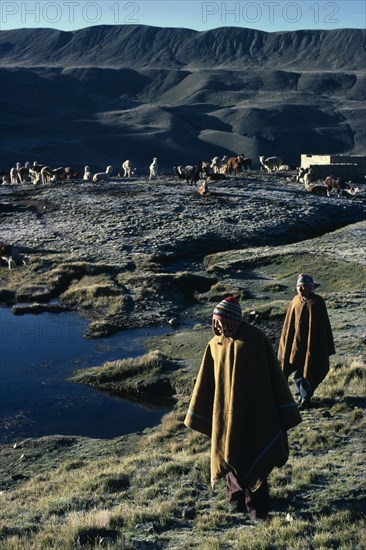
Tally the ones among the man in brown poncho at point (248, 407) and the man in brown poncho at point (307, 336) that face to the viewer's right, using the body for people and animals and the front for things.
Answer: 0

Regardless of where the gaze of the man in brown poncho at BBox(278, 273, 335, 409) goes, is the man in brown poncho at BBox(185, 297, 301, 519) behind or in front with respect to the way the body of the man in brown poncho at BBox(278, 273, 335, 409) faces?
in front

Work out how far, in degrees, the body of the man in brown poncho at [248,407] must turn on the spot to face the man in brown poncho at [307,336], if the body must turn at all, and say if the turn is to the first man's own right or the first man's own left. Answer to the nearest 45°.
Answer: approximately 135° to the first man's own right

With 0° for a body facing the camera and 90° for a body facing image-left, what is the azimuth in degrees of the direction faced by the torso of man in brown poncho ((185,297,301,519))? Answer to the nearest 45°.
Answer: approximately 45°

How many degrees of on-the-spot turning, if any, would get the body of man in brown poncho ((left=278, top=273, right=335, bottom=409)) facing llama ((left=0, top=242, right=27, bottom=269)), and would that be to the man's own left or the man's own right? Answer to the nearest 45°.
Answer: approximately 135° to the man's own right

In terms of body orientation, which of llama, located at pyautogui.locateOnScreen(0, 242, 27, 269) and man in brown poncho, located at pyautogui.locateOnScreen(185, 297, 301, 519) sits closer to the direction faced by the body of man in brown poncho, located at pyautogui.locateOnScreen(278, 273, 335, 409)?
the man in brown poncho

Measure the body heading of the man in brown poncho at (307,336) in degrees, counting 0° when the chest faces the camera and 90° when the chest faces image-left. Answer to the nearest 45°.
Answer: approximately 0°

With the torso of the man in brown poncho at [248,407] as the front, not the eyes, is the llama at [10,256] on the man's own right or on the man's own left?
on the man's own right
